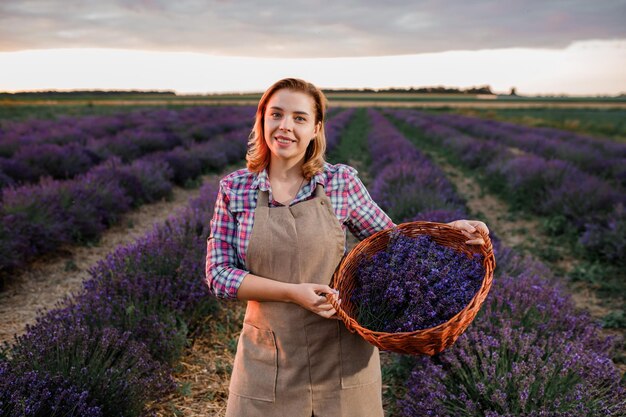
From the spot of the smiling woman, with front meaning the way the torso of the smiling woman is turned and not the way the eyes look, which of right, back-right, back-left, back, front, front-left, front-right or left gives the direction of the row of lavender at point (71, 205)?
back-right

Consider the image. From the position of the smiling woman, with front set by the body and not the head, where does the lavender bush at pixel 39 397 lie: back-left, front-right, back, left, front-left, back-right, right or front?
right

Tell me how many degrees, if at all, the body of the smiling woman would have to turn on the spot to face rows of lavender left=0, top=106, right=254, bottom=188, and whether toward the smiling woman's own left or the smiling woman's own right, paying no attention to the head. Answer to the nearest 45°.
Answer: approximately 135° to the smiling woman's own right

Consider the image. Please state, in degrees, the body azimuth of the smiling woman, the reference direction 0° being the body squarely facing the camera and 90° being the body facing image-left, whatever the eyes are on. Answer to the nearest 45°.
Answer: approximately 0°

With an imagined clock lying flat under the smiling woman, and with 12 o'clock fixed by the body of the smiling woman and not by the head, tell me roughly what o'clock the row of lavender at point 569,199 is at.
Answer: The row of lavender is roughly at 7 o'clock from the smiling woman.

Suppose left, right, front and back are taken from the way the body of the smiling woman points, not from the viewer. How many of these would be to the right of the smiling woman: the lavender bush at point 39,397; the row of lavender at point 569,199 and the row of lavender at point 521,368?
1

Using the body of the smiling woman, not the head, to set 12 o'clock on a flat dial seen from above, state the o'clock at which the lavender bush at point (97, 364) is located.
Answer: The lavender bush is roughly at 4 o'clock from the smiling woman.

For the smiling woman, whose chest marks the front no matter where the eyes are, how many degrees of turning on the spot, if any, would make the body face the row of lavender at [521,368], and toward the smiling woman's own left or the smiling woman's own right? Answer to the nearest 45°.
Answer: approximately 135° to the smiling woman's own left

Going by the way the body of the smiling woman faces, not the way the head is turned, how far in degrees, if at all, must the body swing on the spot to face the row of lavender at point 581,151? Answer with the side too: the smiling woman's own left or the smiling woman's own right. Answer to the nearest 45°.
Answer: approximately 135° to the smiling woman's own left

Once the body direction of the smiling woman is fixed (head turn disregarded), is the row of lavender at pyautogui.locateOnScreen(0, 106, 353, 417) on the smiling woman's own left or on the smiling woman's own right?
on the smiling woman's own right
